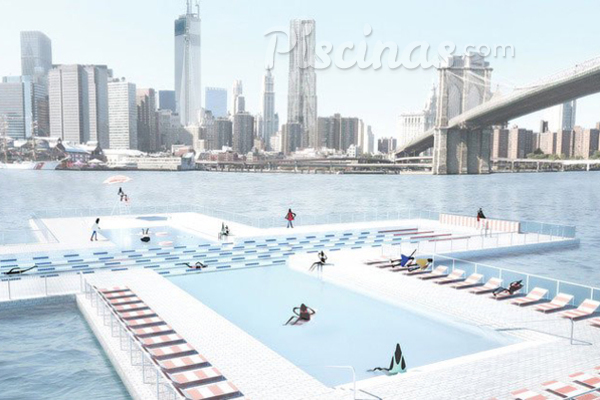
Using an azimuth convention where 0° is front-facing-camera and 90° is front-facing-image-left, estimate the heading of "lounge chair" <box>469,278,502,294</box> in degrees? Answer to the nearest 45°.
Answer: approximately 45°

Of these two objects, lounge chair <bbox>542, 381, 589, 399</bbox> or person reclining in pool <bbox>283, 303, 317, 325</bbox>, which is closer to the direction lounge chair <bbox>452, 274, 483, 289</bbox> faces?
the person reclining in pool

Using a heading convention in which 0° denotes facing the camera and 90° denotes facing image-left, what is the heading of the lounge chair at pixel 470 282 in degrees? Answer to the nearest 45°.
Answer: approximately 45°

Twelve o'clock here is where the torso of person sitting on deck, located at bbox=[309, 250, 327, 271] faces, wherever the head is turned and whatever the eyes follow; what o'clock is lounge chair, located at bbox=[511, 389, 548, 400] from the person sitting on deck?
The lounge chair is roughly at 10 o'clock from the person sitting on deck.

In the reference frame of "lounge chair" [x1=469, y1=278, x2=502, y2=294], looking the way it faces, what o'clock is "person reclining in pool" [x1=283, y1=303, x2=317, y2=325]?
The person reclining in pool is roughly at 12 o'clock from the lounge chair.
